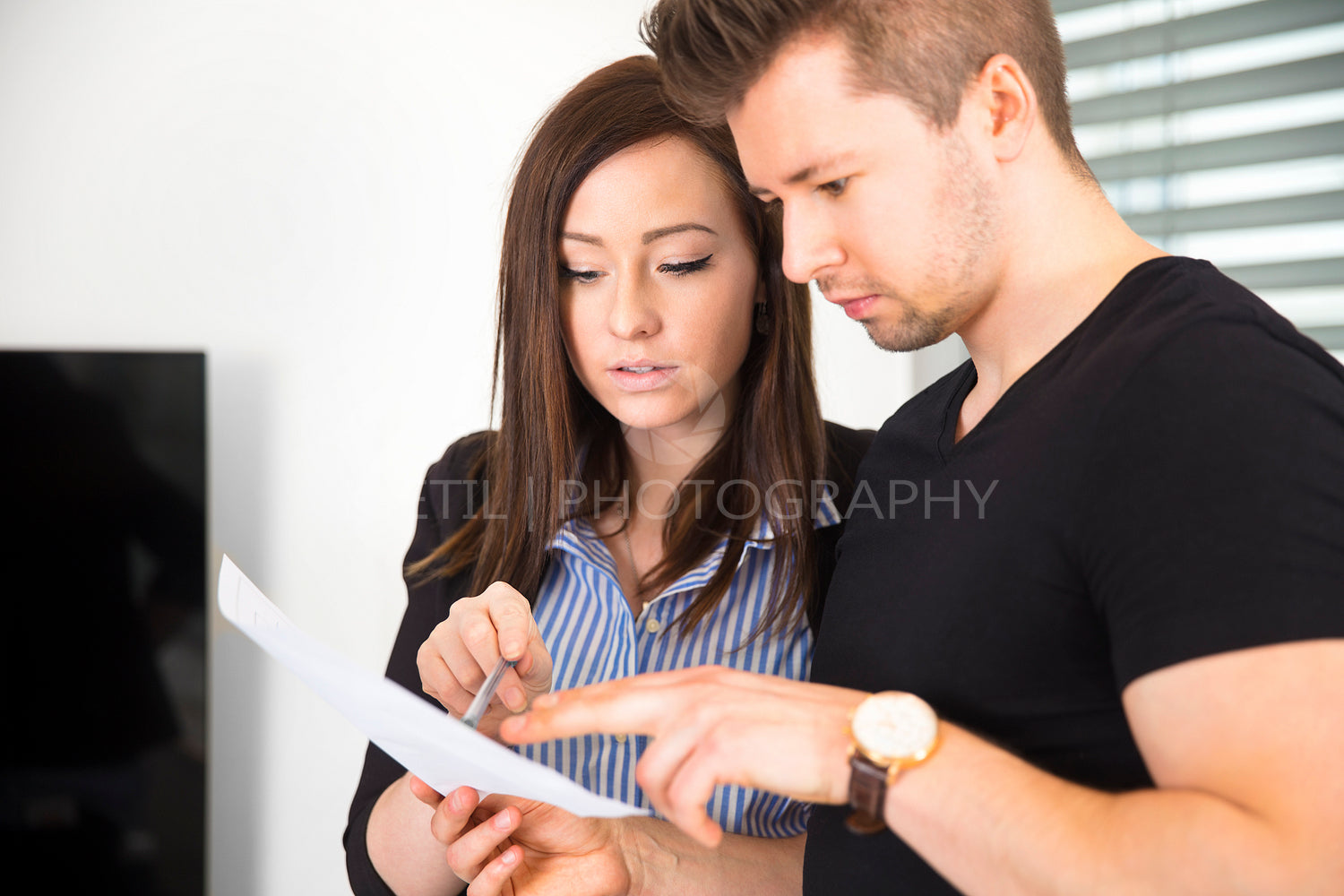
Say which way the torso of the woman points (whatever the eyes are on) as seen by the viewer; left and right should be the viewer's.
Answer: facing the viewer

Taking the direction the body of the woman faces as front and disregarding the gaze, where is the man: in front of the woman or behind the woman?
in front

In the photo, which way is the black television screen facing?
toward the camera

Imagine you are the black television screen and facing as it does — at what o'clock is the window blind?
The window blind is roughly at 10 o'clock from the black television screen.

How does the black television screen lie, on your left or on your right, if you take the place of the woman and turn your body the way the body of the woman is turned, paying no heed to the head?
on your right

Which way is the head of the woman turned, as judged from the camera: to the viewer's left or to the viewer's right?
to the viewer's left

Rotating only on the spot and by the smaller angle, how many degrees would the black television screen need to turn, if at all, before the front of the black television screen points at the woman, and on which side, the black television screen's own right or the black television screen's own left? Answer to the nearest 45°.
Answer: approximately 45° to the black television screen's own left

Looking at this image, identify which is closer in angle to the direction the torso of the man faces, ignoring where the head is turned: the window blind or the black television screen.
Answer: the black television screen

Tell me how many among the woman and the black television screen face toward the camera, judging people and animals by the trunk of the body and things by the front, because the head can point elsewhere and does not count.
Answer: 2

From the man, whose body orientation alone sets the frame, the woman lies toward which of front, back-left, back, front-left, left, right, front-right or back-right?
right
